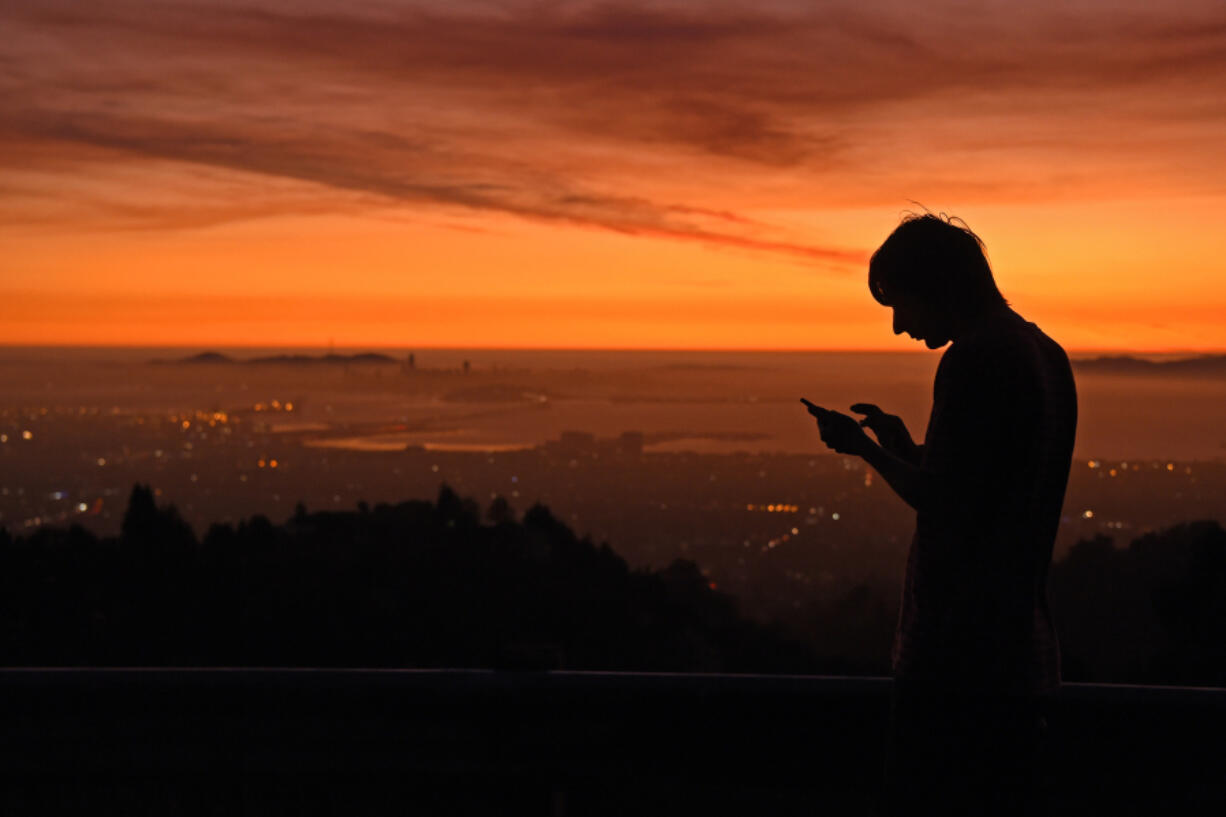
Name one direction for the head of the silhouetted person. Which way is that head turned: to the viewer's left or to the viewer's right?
to the viewer's left

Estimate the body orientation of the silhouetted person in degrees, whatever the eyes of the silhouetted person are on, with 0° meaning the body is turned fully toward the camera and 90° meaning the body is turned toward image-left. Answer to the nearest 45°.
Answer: approximately 90°
